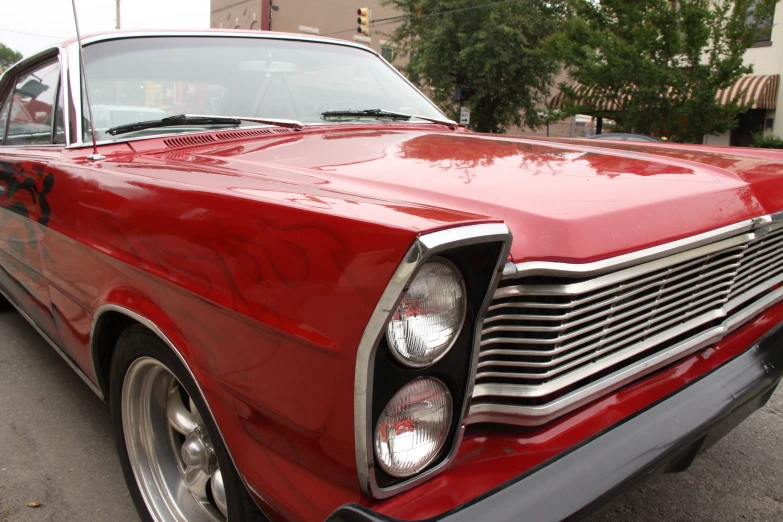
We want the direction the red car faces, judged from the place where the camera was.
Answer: facing the viewer and to the right of the viewer

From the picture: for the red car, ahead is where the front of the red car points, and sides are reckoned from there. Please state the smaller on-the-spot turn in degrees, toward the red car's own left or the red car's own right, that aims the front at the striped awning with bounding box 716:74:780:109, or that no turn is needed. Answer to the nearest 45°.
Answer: approximately 90° to the red car's own left

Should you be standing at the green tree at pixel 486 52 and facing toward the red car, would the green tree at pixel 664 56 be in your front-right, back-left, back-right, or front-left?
front-left

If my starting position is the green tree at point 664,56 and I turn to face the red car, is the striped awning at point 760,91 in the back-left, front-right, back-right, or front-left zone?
back-left

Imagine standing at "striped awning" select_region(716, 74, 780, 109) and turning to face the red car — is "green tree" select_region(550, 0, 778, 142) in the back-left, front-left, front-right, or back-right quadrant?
front-right

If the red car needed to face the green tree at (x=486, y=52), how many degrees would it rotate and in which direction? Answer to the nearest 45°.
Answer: approximately 135° to its left

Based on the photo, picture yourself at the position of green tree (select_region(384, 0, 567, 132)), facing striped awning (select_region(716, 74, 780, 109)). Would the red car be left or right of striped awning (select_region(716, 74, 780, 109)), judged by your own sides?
right
